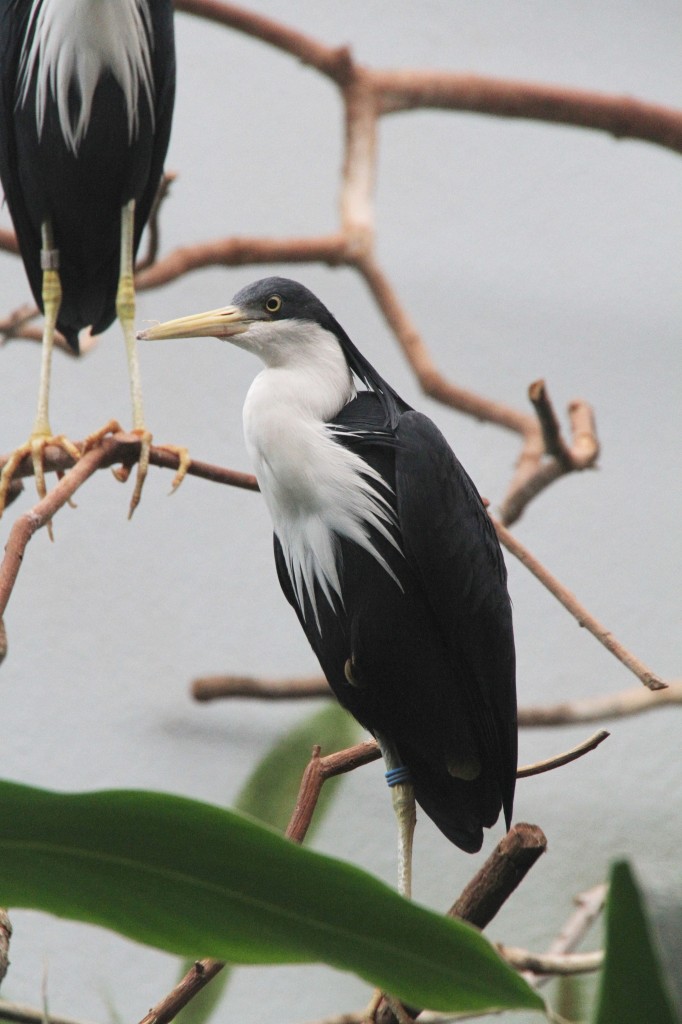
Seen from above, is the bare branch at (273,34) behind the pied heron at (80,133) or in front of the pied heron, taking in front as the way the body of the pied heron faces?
behind

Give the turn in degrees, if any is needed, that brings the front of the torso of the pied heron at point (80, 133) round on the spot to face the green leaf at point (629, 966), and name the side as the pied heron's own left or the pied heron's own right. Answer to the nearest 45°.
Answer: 0° — it already faces it

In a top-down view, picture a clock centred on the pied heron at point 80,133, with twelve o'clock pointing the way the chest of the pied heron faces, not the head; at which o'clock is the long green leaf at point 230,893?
The long green leaf is roughly at 12 o'clock from the pied heron.

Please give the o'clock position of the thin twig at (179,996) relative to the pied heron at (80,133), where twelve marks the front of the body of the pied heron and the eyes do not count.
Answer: The thin twig is roughly at 12 o'clock from the pied heron.

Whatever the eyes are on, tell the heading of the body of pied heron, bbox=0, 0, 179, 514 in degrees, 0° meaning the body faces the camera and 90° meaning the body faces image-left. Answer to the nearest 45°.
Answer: approximately 0°
